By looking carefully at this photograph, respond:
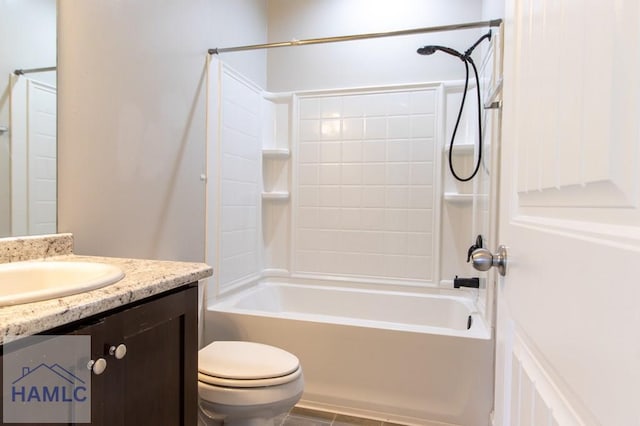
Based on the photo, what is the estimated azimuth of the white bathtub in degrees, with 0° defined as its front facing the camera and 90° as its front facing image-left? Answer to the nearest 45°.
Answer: approximately 0°

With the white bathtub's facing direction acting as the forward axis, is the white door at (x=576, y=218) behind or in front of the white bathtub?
in front

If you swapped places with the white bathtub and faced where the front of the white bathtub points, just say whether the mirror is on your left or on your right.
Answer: on your right

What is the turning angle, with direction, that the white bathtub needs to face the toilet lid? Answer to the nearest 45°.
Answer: approximately 45° to its right
